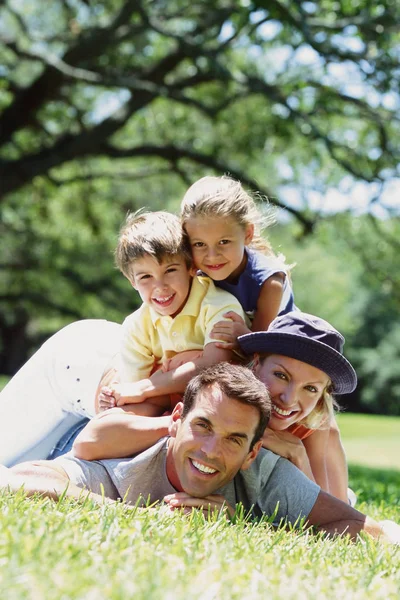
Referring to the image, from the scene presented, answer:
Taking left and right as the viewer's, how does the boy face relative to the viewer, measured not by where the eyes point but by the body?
facing the viewer

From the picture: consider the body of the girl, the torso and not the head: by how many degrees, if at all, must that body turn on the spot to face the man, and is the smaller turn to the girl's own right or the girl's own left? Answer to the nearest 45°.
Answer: approximately 45° to the girl's own left

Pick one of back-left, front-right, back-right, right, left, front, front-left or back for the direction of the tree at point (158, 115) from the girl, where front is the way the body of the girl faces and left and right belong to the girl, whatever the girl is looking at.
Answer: back-right

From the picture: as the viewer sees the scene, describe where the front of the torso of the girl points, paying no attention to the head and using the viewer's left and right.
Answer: facing the viewer and to the left of the viewer

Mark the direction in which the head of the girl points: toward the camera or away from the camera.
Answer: toward the camera

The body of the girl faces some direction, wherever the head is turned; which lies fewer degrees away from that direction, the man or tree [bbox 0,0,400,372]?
the man
